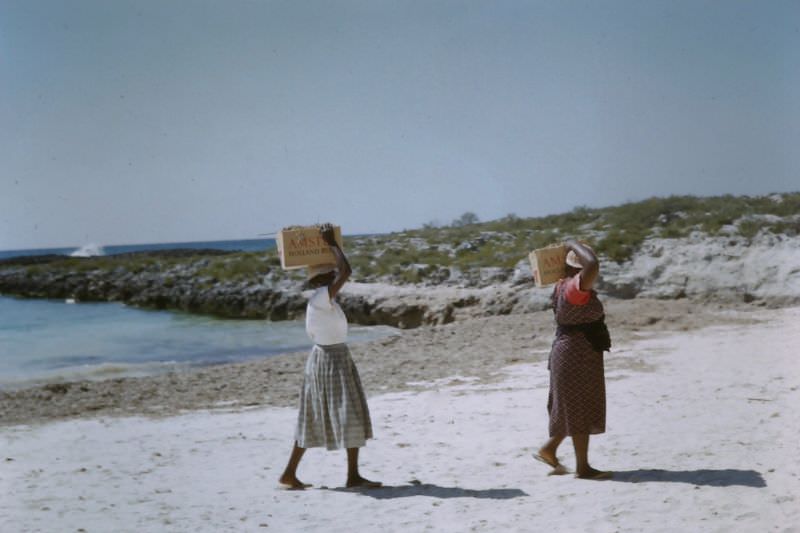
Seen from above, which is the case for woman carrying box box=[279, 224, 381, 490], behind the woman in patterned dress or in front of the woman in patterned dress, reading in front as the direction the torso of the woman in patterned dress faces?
behind

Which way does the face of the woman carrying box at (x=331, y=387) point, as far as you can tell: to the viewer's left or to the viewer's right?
to the viewer's left
